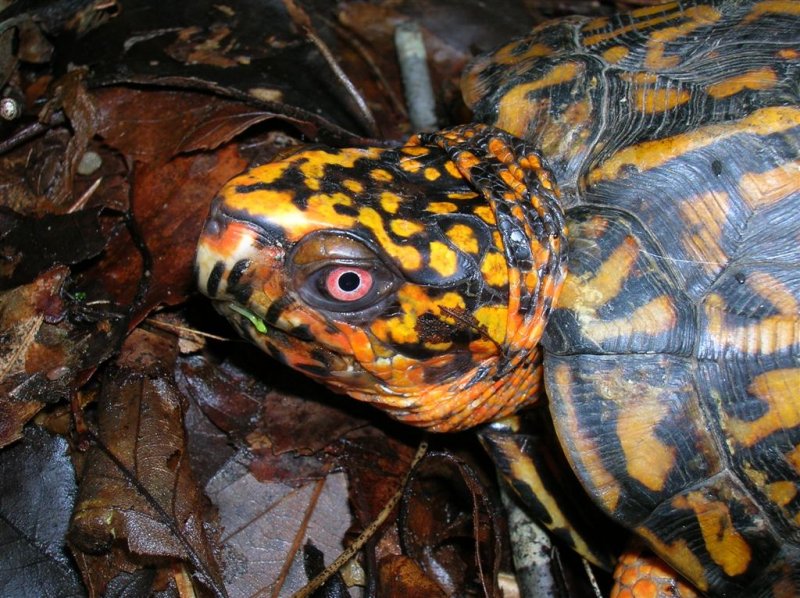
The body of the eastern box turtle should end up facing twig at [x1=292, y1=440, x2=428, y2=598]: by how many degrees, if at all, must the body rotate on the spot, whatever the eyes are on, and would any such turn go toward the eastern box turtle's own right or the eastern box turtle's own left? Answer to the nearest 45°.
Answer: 0° — it already faces it

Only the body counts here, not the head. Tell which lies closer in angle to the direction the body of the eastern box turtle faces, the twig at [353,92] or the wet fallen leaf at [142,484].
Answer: the wet fallen leaf

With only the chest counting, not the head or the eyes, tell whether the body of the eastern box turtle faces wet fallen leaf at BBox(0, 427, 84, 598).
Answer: yes

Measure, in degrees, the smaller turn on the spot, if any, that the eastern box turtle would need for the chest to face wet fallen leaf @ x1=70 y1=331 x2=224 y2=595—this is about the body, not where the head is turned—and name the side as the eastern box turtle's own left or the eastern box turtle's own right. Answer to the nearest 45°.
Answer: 0° — it already faces it

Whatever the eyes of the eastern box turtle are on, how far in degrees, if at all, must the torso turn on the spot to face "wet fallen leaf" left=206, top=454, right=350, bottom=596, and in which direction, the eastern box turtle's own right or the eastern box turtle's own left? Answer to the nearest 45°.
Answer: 0° — it already faces it

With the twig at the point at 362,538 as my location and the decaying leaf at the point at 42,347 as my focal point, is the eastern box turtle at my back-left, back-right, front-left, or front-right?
back-right

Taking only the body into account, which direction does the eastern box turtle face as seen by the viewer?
to the viewer's left
